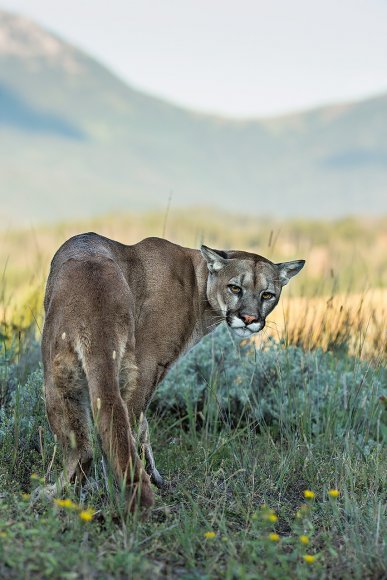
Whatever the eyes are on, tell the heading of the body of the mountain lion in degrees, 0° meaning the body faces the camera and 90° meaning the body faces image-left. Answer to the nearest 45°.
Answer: approximately 225°
